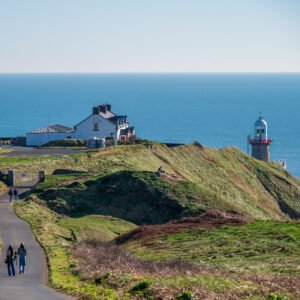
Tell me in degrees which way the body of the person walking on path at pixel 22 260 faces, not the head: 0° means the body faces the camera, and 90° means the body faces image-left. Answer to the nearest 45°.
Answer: approximately 180°

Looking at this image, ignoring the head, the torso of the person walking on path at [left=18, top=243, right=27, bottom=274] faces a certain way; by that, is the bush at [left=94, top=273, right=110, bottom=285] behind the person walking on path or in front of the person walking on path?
behind

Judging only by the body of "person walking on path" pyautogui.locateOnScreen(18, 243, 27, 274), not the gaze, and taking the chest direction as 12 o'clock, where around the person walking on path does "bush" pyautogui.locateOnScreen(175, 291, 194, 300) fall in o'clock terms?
The bush is roughly at 5 o'clock from the person walking on path.

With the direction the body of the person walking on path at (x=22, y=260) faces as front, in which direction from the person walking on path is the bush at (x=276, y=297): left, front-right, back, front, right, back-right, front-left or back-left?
back-right
